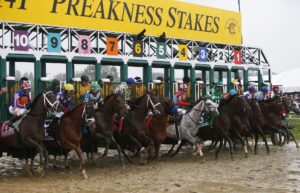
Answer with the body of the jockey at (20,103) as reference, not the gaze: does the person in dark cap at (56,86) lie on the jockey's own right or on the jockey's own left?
on the jockey's own left

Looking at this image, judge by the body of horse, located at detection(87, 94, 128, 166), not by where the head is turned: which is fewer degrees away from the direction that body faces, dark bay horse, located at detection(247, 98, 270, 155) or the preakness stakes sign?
the dark bay horse

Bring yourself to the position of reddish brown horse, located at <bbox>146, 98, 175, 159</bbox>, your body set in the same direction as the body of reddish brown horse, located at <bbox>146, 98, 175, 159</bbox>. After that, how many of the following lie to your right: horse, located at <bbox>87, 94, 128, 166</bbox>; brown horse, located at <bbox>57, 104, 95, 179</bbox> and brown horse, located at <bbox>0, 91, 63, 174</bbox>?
3

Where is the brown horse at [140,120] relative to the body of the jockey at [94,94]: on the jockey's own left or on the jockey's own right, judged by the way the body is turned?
on the jockey's own left

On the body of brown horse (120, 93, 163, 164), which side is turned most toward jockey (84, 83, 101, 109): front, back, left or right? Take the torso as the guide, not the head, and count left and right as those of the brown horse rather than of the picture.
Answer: right

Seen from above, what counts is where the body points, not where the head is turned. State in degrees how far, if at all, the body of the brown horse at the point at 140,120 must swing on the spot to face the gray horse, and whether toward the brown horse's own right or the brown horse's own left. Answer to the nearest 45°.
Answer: approximately 90° to the brown horse's own left

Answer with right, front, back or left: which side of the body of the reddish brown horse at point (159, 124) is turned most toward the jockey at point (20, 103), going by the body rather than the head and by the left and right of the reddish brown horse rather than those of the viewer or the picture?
right

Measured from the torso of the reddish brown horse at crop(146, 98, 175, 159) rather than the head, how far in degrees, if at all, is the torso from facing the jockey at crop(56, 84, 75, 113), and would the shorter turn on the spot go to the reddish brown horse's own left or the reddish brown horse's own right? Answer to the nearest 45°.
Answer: approximately 90° to the reddish brown horse's own right
